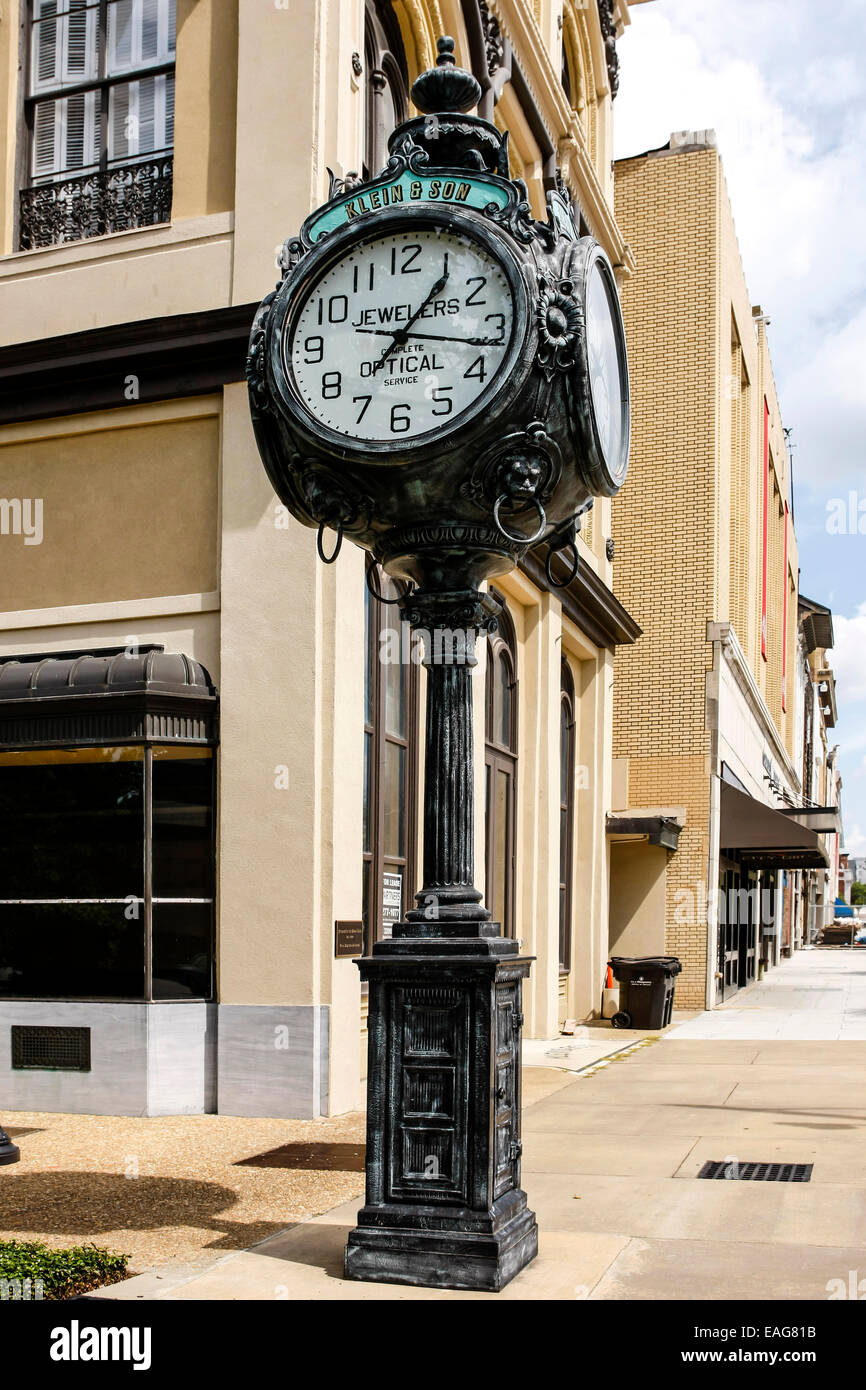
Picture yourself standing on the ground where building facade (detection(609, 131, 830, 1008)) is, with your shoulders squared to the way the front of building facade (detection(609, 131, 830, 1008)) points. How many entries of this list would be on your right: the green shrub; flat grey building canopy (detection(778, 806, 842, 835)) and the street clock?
2

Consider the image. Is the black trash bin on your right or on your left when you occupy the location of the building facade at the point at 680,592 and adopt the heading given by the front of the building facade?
on your right

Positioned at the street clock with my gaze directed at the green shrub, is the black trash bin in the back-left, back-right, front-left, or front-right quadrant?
back-right

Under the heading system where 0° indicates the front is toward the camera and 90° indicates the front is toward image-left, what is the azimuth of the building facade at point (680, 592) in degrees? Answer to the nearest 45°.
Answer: approximately 270°

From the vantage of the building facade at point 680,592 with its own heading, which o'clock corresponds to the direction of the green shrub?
The green shrub is roughly at 3 o'clock from the building facade.

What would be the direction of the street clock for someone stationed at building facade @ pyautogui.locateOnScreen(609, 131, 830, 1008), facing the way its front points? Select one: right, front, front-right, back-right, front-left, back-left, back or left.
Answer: right

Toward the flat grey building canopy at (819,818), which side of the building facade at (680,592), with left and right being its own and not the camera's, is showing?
left
